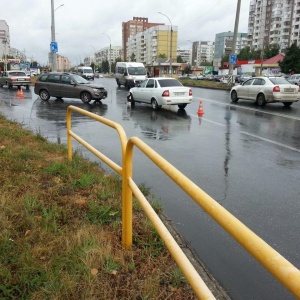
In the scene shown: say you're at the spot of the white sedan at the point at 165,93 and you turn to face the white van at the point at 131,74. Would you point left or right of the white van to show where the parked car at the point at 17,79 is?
left

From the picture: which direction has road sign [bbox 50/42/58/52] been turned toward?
toward the camera

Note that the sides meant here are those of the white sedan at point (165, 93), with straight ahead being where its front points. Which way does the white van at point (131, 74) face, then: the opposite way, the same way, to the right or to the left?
the opposite way

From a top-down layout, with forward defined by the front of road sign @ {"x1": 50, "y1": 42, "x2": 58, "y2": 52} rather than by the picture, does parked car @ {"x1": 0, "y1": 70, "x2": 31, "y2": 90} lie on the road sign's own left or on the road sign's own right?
on the road sign's own right

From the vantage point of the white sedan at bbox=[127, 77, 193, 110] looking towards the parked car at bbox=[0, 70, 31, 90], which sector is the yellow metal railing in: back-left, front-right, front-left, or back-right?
back-left

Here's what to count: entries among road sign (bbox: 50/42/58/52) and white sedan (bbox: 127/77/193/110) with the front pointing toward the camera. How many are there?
1

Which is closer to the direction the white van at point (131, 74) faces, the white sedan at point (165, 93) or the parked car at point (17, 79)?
the white sedan

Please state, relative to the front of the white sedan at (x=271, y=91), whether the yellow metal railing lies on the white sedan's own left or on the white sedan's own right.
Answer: on the white sedan's own left

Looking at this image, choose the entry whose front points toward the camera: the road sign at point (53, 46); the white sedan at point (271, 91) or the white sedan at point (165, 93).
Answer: the road sign

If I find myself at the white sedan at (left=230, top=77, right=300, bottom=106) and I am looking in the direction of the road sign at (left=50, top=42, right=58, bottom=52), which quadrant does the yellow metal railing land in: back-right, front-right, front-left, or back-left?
back-left

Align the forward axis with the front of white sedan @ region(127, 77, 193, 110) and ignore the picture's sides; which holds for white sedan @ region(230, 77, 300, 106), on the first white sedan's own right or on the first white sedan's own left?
on the first white sedan's own right

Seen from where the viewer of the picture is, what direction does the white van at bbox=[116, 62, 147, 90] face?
facing the viewer and to the right of the viewer

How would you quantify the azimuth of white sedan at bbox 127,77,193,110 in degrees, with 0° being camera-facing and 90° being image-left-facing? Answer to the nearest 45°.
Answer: approximately 135°
